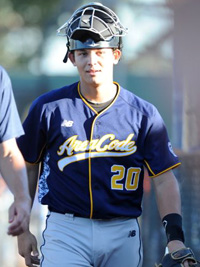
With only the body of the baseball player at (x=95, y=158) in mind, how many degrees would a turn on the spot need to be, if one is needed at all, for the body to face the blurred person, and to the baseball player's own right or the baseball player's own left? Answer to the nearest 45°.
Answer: approximately 45° to the baseball player's own right

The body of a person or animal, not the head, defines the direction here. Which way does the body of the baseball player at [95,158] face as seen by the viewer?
toward the camera
